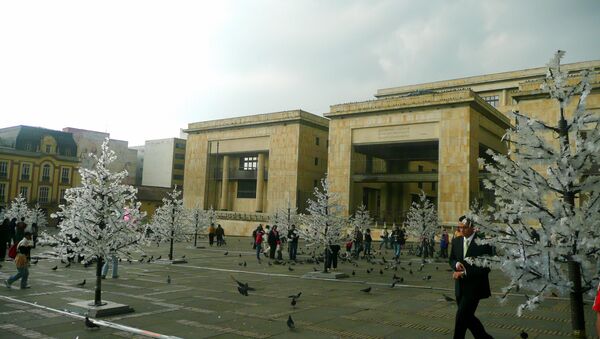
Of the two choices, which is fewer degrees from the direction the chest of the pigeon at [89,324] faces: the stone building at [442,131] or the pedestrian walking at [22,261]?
the pedestrian walking

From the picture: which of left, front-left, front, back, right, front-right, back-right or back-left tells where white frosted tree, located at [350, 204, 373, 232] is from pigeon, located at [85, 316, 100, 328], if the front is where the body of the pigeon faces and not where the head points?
back-right

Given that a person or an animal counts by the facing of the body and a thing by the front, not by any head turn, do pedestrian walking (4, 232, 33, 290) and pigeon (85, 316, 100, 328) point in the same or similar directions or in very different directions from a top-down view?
very different directions

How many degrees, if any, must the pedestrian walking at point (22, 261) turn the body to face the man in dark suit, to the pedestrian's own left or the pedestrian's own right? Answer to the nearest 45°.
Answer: approximately 45° to the pedestrian's own right

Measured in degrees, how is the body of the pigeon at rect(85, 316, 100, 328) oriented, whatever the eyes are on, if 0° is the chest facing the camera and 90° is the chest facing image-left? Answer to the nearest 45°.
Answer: approximately 90°
